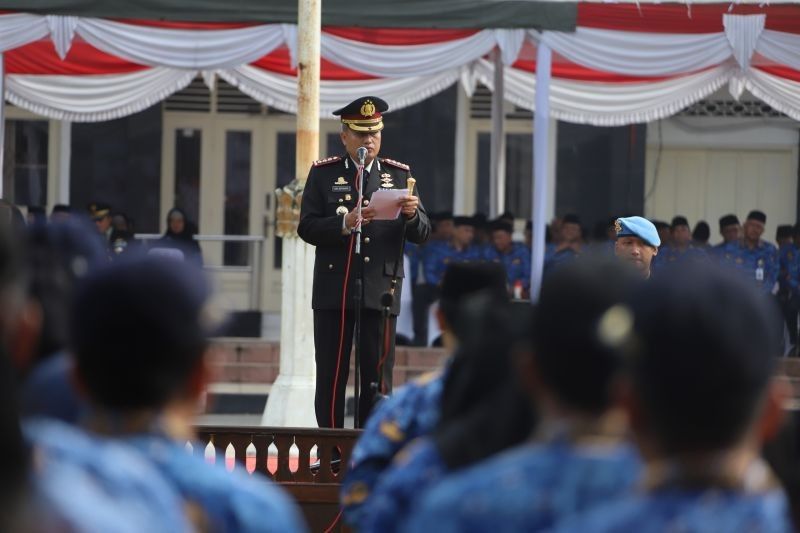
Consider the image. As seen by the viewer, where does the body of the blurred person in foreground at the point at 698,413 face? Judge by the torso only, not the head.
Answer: away from the camera

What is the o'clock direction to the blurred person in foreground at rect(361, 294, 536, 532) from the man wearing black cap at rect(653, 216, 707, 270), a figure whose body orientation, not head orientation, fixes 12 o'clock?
The blurred person in foreground is roughly at 12 o'clock from the man wearing black cap.

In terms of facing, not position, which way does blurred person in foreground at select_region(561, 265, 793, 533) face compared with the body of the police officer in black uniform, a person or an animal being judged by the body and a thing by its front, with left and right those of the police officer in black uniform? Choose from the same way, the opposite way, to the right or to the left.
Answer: the opposite way

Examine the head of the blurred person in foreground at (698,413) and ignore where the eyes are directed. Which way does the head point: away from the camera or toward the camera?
away from the camera

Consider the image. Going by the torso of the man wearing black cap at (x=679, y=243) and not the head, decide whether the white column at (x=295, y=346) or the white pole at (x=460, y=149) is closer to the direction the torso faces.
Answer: the white column

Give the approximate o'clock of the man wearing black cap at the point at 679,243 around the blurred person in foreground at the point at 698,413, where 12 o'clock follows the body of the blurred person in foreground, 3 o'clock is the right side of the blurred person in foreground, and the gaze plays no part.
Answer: The man wearing black cap is roughly at 12 o'clock from the blurred person in foreground.

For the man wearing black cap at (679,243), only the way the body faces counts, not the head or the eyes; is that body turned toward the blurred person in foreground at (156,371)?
yes
